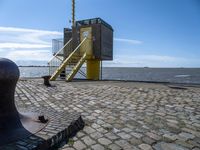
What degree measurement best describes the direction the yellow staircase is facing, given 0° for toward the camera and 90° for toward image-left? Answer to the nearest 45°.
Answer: approximately 45°

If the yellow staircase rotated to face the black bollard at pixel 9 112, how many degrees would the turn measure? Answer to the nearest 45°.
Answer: approximately 45° to its left
